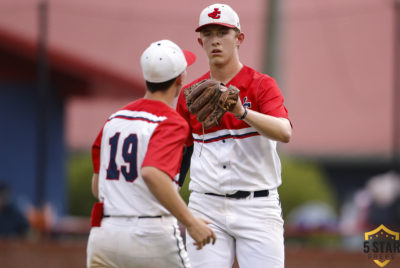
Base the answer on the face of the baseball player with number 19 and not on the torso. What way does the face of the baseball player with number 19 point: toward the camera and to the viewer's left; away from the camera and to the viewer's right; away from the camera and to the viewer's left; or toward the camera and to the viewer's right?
away from the camera and to the viewer's right

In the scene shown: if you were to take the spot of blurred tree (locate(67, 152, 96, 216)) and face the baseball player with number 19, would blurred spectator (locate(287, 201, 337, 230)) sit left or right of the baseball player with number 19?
left

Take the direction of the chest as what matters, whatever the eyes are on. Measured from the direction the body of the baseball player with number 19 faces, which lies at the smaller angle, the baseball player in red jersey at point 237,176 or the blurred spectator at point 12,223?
the baseball player in red jersey

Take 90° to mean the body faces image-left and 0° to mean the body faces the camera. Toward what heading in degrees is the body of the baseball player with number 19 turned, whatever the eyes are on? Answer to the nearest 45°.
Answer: approximately 225°

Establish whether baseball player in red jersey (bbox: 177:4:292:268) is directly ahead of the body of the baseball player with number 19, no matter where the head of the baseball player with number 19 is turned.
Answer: yes

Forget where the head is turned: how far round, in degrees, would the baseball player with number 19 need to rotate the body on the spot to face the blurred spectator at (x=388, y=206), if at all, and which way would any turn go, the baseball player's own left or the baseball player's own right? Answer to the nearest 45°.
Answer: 0° — they already face them
